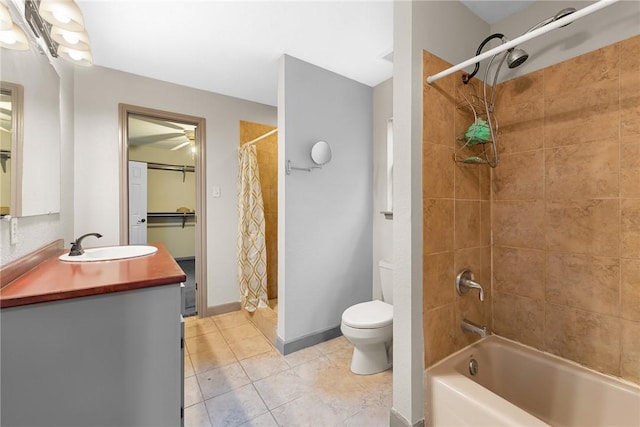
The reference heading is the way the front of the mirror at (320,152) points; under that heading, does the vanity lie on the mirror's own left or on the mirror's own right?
on the mirror's own right

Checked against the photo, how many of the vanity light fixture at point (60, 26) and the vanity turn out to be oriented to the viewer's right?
2

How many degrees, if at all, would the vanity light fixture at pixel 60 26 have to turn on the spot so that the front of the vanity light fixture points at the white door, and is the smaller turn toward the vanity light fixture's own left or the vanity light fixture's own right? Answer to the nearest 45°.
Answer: approximately 90° to the vanity light fixture's own left

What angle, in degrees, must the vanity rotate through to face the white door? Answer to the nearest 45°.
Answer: approximately 90° to its left

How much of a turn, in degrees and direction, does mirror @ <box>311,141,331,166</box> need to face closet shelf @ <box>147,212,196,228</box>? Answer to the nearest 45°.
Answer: approximately 180°

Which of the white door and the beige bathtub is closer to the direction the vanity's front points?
the beige bathtub

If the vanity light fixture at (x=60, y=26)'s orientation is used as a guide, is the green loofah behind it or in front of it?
in front

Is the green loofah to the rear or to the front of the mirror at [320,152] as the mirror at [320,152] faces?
to the front

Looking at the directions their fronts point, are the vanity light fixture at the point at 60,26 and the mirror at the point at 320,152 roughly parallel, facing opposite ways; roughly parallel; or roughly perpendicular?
roughly perpendicular

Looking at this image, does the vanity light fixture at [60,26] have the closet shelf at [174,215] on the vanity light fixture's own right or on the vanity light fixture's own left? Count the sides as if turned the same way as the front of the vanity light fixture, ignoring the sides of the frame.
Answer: on the vanity light fixture's own left

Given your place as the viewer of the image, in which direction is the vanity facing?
facing to the right of the viewer

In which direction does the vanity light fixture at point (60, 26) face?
to the viewer's right

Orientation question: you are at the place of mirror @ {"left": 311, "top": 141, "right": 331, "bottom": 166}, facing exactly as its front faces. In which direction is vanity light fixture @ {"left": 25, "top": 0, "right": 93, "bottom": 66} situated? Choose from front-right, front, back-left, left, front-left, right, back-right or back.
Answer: right
